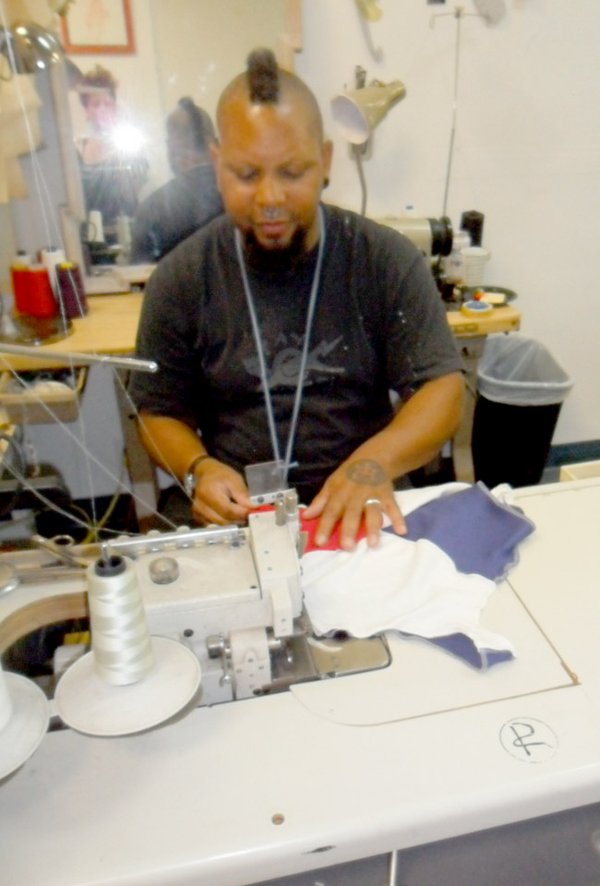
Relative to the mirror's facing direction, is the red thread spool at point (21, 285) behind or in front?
in front

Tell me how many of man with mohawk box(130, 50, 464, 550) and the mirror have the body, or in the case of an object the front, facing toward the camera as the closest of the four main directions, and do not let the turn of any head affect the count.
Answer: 2

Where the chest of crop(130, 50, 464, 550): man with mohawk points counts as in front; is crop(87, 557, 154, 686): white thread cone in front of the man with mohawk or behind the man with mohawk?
in front

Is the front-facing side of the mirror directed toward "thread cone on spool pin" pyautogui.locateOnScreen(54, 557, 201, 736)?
yes

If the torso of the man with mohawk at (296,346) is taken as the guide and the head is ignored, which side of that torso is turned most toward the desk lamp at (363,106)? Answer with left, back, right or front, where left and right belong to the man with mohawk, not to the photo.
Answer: back

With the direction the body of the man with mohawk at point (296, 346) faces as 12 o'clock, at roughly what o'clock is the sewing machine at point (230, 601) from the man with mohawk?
The sewing machine is roughly at 12 o'clock from the man with mohawk.

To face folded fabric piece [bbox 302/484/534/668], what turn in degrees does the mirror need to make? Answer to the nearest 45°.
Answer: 0° — it already faces it

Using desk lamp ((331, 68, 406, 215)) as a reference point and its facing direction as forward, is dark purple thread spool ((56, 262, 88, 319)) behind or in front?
in front

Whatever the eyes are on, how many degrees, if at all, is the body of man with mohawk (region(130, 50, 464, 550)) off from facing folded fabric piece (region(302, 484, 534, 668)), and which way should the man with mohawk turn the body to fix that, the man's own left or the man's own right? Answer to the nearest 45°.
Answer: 0° — they already face it

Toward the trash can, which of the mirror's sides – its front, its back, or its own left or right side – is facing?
left

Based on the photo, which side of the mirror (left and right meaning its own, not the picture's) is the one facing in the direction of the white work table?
front

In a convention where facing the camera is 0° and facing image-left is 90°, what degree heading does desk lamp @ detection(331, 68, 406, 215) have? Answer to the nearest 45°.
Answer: approximately 45°

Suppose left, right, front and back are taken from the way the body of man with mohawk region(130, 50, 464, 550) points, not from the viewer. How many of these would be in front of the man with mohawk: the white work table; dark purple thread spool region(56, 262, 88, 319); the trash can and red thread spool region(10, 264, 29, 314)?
1

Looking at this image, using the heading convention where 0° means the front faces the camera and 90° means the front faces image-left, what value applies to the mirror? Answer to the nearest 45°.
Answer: approximately 0°
